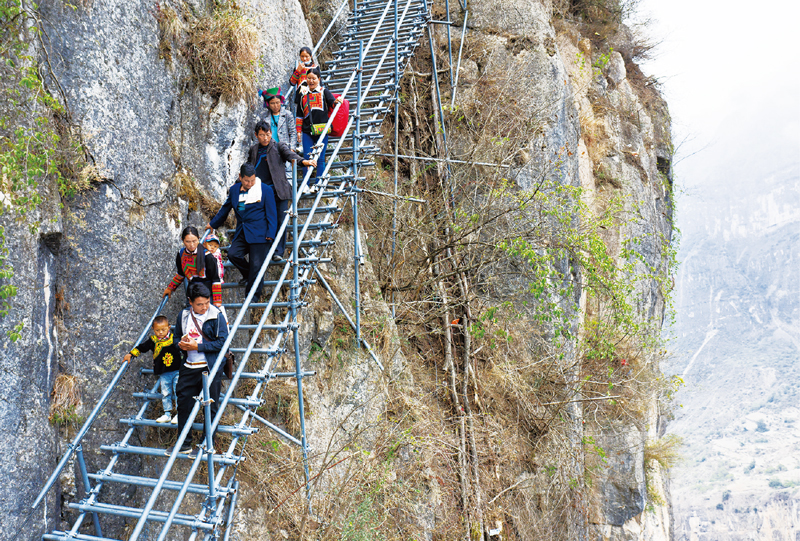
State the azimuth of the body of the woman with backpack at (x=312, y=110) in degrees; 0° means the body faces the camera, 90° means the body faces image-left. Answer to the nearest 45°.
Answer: approximately 0°

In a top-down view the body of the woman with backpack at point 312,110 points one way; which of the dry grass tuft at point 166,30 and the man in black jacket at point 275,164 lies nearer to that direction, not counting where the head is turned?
the man in black jacket

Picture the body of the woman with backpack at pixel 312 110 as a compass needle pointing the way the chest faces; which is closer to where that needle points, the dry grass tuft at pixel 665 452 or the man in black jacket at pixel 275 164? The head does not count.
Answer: the man in black jacket

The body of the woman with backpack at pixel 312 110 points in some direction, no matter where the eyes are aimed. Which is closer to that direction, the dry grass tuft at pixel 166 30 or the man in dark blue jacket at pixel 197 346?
the man in dark blue jacket

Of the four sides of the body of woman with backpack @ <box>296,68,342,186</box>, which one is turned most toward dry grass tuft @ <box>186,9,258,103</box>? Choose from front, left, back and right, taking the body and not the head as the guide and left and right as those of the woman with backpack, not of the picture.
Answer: right

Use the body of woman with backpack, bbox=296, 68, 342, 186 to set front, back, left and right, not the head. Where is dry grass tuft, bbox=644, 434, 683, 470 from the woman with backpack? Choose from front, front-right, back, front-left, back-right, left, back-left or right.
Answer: back-left

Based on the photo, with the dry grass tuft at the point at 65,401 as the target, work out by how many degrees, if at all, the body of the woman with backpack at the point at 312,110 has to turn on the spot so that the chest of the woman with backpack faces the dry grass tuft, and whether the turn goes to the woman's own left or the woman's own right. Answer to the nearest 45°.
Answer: approximately 45° to the woman's own right
